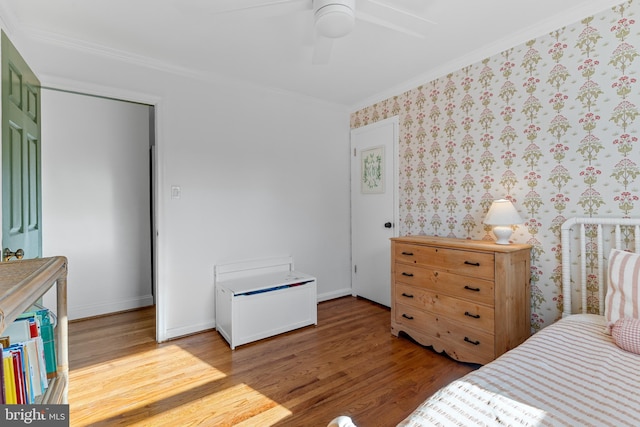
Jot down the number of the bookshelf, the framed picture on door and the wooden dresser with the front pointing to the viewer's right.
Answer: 1

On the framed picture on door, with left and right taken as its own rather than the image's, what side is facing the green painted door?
front

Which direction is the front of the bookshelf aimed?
to the viewer's right

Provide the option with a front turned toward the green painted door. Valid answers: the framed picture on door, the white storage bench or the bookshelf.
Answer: the framed picture on door

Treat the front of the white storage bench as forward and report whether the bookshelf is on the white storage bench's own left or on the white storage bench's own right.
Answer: on the white storage bench's own right

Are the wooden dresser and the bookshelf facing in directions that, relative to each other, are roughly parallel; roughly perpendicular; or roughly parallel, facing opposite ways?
roughly parallel, facing opposite ways

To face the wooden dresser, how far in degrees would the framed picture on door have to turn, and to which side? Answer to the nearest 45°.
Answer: approximately 90° to its left

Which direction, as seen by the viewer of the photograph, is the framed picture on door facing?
facing the viewer and to the left of the viewer

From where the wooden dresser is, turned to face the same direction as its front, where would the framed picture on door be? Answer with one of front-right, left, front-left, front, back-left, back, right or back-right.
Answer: right

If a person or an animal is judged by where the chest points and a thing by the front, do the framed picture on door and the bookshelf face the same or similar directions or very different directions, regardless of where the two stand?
very different directions

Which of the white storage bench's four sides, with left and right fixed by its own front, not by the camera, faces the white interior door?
left

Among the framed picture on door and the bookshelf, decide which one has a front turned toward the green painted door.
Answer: the framed picture on door
